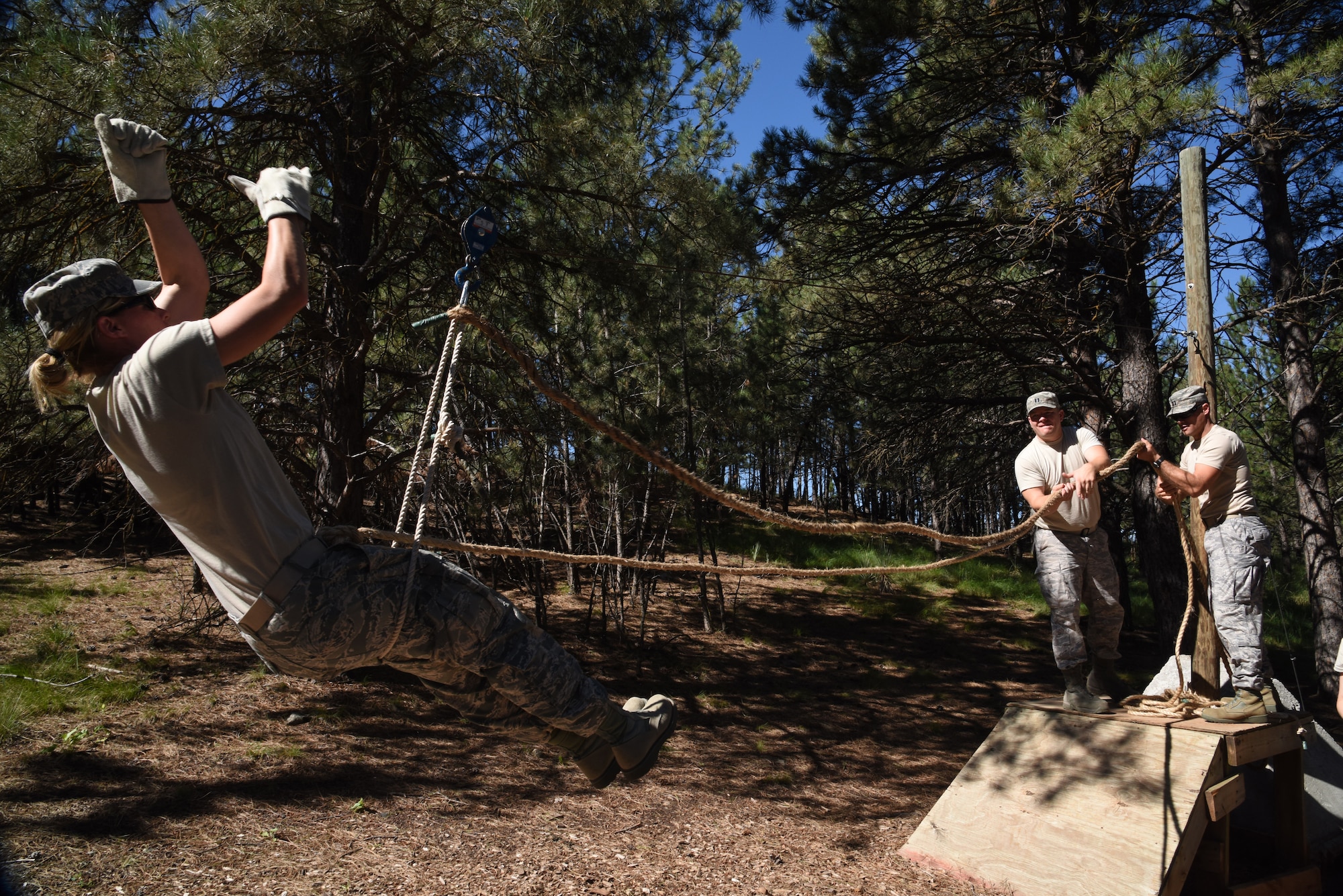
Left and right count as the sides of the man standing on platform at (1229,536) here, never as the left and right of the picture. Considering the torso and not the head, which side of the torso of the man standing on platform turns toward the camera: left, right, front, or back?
left

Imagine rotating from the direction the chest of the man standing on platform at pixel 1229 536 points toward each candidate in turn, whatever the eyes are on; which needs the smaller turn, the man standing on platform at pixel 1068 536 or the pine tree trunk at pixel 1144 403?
the man standing on platform

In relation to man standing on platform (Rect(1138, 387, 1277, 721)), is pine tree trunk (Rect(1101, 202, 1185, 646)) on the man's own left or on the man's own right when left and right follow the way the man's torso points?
on the man's own right

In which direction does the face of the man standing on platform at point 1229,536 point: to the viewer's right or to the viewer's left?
to the viewer's left

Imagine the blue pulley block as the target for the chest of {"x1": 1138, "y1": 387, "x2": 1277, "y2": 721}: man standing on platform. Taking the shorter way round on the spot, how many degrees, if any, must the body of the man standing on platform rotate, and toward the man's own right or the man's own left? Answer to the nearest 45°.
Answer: approximately 45° to the man's own left

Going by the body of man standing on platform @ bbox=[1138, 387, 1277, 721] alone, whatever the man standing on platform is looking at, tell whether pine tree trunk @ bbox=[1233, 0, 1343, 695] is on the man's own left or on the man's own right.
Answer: on the man's own right

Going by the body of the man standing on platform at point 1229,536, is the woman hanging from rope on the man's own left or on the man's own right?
on the man's own left

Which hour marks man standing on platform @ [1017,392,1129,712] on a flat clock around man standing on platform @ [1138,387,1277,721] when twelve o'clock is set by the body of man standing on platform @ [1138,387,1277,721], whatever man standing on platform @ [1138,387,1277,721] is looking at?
man standing on platform @ [1017,392,1129,712] is roughly at 11 o'clock from man standing on platform @ [1138,387,1277,721].

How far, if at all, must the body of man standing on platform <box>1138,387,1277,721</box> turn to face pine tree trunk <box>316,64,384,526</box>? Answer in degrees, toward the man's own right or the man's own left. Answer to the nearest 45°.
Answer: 0° — they already face it
